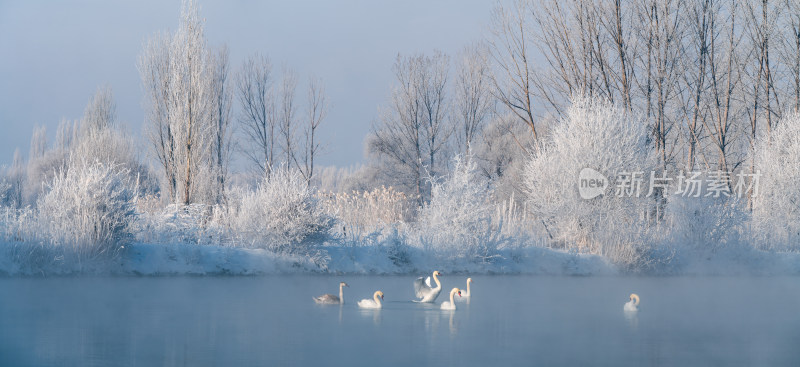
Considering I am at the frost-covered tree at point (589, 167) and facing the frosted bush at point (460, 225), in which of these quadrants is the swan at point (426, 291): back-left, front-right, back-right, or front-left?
front-left

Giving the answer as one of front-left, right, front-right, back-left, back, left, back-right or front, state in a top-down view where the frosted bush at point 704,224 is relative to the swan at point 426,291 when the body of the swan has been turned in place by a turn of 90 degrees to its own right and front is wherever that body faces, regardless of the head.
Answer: back-left

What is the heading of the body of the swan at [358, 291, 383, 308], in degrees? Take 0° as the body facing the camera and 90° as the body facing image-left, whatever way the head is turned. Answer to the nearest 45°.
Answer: approximately 270°

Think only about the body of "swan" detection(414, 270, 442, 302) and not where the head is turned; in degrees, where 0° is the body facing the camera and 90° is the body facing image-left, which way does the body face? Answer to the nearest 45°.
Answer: approximately 270°

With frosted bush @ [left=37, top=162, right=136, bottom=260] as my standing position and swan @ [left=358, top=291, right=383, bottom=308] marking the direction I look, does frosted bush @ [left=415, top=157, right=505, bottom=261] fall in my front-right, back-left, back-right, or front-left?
front-left

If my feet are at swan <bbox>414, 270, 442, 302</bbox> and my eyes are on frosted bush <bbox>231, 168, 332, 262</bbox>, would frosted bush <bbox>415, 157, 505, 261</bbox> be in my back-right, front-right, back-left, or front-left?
front-right

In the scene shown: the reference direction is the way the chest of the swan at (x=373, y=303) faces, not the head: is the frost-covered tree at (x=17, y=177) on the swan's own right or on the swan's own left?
on the swan's own left

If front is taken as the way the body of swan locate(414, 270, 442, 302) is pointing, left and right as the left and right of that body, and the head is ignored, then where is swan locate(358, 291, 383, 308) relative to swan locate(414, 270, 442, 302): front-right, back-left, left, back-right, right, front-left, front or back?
back-right

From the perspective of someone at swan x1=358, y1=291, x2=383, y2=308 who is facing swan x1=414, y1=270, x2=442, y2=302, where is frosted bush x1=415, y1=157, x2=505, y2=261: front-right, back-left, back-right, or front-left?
front-left

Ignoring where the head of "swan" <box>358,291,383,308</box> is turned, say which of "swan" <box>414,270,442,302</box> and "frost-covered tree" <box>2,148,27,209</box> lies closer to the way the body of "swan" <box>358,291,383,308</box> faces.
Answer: the swan

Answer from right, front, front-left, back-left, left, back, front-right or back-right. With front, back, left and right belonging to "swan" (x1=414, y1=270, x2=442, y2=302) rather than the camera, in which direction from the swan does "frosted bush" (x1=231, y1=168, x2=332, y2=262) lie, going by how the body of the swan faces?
back-left

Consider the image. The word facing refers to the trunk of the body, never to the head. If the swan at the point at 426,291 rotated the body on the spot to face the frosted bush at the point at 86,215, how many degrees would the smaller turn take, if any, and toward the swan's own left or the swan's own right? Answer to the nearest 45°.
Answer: approximately 180°

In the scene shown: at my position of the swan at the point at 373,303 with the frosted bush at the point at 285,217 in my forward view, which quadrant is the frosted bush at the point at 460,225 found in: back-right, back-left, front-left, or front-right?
front-right

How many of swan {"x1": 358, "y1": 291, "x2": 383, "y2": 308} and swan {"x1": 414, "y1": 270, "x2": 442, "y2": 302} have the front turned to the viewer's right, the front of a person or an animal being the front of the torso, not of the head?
2

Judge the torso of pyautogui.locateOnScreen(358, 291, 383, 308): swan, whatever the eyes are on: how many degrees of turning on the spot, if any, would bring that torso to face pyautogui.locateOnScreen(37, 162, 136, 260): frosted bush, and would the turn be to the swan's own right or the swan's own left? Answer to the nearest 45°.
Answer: approximately 135° to the swan's own left
